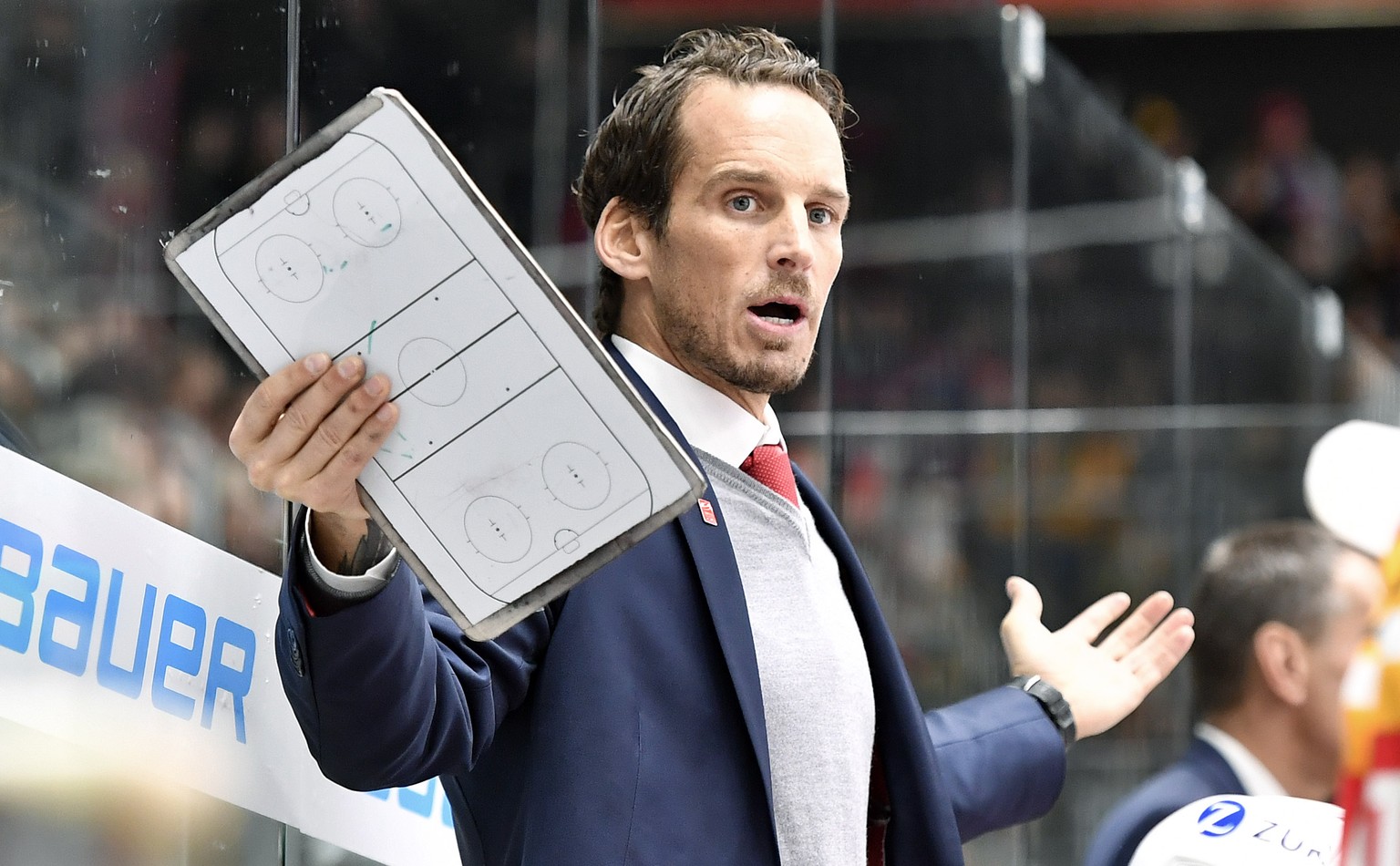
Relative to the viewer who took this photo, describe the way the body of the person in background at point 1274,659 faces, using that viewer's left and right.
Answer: facing to the right of the viewer

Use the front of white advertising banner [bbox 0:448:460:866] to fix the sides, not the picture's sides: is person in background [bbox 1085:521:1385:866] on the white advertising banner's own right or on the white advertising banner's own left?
on the white advertising banner's own left

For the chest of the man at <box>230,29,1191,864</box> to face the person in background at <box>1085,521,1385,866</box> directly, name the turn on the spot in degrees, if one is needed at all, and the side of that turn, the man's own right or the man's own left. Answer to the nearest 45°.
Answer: approximately 90° to the man's own left

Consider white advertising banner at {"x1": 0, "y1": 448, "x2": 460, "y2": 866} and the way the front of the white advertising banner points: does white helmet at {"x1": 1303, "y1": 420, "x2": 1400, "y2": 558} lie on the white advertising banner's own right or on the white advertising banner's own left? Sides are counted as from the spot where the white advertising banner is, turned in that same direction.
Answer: on the white advertising banner's own left

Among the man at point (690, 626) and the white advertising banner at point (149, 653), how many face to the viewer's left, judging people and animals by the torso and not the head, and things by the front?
0

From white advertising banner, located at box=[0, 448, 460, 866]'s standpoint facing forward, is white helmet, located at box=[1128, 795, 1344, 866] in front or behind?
in front

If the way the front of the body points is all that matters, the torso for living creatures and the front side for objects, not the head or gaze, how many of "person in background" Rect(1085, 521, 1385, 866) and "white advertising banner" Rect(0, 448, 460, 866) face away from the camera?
0

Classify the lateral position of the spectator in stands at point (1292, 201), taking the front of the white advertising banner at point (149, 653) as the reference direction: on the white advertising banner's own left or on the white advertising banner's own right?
on the white advertising banner's own left

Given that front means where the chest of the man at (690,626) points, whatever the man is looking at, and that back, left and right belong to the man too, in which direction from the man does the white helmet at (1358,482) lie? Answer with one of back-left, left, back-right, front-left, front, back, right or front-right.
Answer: left
